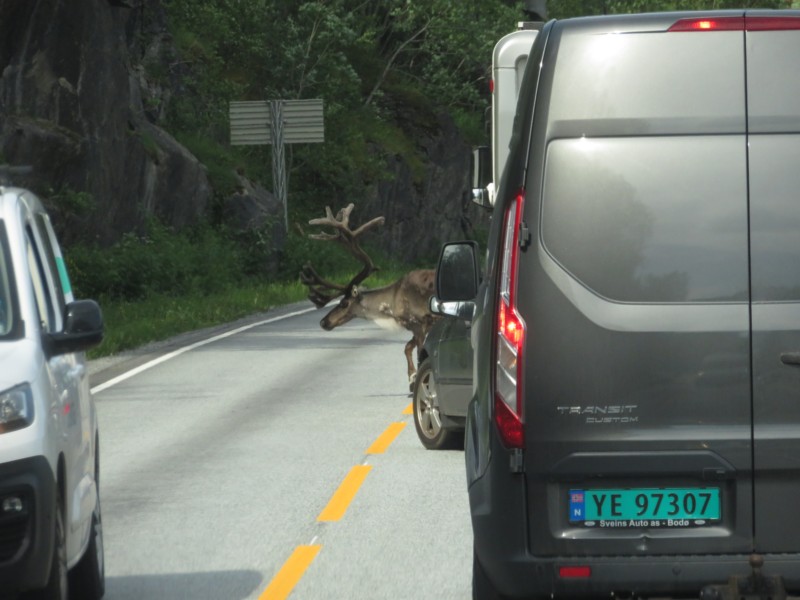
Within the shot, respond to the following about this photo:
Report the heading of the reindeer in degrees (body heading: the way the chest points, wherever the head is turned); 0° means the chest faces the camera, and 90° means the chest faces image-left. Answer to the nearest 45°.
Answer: approximately 90°

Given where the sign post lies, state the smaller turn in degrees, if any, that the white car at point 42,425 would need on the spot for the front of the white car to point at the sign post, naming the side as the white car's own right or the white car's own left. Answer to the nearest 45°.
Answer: approximately 135° to the white car's own right

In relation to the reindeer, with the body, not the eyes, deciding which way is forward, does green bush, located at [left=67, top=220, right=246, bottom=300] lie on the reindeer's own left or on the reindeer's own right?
on the reindeer's own right

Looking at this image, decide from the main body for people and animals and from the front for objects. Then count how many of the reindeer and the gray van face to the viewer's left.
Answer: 1

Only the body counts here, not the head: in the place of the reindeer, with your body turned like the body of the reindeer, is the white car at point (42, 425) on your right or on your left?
on your left

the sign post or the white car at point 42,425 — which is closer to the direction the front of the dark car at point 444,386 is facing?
the sign post

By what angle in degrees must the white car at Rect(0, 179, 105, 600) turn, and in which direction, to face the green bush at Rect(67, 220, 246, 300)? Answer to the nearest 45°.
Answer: approximately 135° to its right

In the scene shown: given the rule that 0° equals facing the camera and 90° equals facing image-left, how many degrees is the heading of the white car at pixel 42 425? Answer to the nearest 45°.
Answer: approximately 45°

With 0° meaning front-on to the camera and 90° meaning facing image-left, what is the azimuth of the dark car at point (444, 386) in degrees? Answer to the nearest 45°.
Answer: approximately 135°

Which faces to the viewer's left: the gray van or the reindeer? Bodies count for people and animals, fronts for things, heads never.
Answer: the reindeer

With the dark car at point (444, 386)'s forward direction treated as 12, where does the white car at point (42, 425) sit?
The white car is roughly at 8 o'clock from the dark car.

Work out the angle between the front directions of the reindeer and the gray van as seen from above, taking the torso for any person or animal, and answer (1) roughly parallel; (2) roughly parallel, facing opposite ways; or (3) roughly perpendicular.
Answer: roughly perpendicular

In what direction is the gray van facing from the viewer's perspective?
away from the camera

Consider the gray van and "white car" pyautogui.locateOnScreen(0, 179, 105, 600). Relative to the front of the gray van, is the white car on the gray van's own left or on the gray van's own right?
on the gray van's own left

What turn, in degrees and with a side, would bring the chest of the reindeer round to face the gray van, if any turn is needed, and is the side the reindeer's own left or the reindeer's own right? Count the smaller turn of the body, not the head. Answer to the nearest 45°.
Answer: approximately 90° to the reindeer's own left
